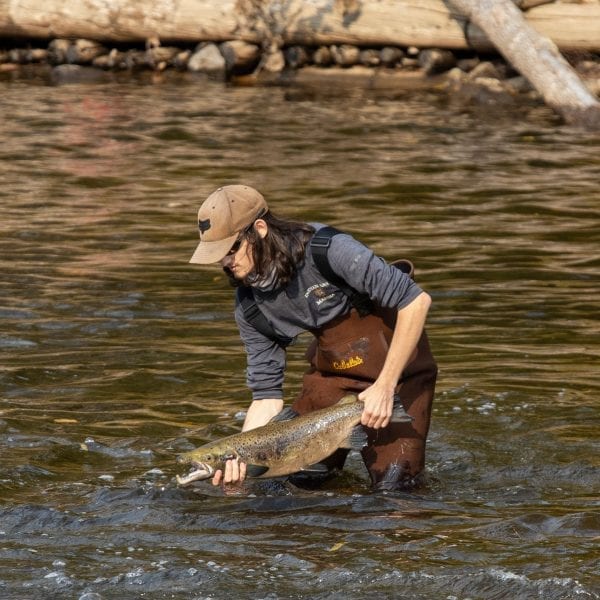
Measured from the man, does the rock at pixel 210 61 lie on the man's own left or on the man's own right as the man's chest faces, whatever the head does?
on the man's own right

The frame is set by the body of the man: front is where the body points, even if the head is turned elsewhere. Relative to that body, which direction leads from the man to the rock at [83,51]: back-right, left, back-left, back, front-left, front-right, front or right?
back-right

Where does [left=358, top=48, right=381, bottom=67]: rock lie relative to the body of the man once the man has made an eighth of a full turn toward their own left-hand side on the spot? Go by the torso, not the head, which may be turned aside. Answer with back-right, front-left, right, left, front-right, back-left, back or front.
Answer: back

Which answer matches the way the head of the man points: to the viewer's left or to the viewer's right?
to the viewer's left

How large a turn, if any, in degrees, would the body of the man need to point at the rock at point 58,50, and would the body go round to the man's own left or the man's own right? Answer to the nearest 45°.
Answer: approximately 135° to the man's own right

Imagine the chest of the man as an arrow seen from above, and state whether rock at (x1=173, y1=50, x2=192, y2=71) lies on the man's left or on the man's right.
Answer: on the man's right

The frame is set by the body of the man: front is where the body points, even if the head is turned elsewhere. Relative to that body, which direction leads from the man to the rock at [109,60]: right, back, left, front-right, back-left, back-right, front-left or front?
back-right

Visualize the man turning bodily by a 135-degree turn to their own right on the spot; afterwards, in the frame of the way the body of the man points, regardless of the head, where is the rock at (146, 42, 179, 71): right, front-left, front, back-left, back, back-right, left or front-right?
front

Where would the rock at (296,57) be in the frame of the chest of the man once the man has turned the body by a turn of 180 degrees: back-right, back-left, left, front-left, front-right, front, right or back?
front-left

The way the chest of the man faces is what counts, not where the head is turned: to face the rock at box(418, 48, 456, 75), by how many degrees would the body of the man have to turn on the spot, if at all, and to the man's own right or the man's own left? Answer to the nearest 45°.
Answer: approximately 135° to the man's own right

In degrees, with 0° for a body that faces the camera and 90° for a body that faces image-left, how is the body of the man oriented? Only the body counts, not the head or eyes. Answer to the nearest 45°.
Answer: approximately 45°
